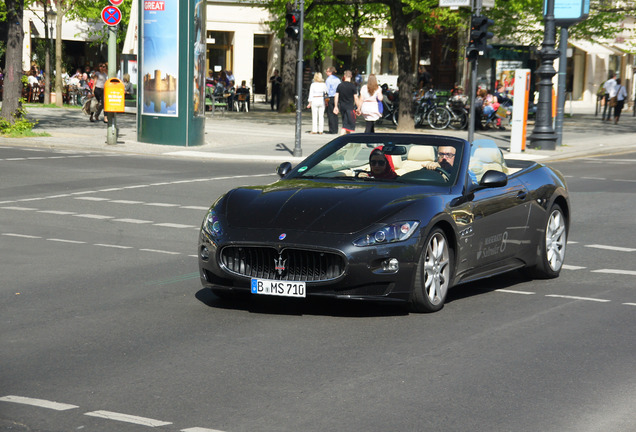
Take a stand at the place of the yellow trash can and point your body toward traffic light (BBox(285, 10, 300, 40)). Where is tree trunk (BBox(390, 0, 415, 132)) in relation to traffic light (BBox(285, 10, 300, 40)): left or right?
left

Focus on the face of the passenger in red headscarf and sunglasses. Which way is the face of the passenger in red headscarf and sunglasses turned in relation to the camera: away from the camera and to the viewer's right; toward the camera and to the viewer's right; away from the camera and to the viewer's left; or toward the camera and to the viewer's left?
toward the camera and to the viewer's left

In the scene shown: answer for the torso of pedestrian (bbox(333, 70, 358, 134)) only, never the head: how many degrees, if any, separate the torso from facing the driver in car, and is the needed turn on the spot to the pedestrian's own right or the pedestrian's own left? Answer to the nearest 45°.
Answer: approximately 180°

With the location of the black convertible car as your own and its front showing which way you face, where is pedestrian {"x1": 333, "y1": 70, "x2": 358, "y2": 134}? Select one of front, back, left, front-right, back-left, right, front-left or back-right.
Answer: back-right

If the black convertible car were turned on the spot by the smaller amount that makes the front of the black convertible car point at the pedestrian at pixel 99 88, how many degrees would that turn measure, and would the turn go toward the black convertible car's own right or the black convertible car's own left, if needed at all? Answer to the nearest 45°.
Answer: approximately 135° to the black convertible car's own right

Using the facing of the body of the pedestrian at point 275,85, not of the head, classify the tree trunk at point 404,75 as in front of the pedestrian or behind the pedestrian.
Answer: in front

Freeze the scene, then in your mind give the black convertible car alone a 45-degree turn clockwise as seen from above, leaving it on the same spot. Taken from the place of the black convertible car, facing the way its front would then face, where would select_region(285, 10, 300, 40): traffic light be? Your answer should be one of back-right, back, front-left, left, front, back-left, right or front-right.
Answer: right

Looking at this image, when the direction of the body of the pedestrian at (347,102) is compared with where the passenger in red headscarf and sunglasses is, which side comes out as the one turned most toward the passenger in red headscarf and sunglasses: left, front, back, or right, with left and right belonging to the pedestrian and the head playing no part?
back
